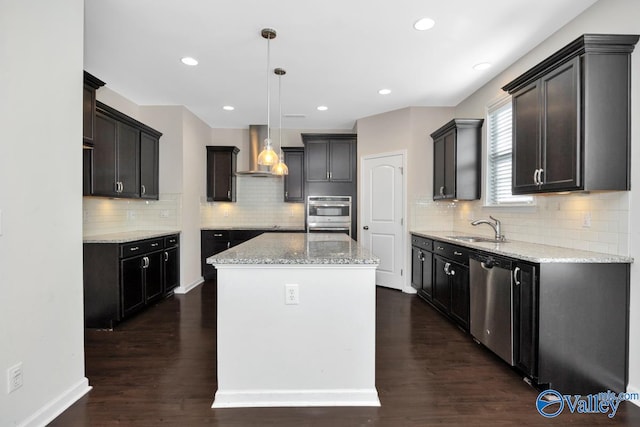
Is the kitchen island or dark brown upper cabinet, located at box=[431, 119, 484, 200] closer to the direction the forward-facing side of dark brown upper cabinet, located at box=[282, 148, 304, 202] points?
the kitchen island

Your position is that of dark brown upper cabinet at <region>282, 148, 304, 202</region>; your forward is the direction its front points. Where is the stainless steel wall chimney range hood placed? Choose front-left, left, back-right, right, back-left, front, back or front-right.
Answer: right

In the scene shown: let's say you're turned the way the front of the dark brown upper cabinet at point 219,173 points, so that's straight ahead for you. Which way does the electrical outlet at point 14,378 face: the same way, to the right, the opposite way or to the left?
to the left

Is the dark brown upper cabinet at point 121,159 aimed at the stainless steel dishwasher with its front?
yes

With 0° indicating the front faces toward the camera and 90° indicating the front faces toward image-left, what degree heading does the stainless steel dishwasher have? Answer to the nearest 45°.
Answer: approximately 45°

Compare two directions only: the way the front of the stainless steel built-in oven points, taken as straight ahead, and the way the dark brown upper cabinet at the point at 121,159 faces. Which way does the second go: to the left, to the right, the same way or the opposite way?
to the left

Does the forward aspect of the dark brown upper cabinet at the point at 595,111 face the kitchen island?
yes

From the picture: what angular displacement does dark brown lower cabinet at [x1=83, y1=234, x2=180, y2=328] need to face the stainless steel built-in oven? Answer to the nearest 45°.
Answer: approximately 45° to its left

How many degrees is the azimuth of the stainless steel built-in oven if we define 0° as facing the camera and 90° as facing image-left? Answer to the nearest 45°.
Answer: approximately 0°

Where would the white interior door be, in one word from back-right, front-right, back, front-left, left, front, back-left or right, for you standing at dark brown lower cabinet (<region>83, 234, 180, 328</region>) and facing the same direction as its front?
front-left

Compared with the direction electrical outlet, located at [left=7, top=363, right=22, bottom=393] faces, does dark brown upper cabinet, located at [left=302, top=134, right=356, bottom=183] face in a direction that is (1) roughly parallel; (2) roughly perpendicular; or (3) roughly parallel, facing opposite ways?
roughly perpendicular
